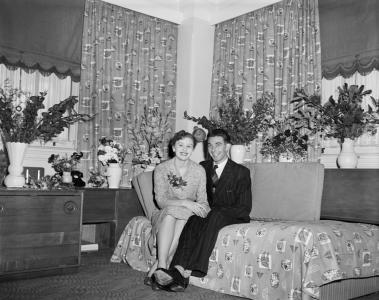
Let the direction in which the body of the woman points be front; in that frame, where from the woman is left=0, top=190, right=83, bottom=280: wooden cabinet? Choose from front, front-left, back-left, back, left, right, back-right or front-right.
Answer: right

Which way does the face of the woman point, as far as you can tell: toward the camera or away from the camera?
toward the camera

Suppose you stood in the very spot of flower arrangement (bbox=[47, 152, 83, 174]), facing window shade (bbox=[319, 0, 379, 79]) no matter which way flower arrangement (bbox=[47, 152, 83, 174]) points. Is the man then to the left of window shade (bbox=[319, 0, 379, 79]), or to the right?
right

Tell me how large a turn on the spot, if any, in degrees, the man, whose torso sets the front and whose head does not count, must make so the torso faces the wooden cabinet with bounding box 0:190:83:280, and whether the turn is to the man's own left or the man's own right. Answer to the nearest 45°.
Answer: approximately 45° to the man's own right

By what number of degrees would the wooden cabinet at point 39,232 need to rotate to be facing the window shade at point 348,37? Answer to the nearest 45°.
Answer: approximately 45° to its left

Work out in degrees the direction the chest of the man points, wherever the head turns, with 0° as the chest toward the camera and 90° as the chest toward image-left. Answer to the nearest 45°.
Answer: approximately 45°

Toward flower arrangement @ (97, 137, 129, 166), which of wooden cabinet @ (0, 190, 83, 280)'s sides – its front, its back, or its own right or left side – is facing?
left

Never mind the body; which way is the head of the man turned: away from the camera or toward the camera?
toward the camera

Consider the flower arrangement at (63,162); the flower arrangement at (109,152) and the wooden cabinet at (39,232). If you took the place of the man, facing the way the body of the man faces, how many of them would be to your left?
0

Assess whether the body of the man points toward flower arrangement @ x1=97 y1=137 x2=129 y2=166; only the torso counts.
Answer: no

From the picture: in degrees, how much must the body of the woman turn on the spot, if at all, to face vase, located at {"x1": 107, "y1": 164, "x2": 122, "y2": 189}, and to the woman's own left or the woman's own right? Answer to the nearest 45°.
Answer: approximately 135° to the woman's own right

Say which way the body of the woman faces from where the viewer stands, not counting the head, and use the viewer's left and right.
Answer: facing the viewer

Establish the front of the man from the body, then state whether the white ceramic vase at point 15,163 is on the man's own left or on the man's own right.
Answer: on the man's own right

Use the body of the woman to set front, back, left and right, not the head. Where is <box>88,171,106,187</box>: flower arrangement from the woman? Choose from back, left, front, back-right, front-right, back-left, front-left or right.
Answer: back-right

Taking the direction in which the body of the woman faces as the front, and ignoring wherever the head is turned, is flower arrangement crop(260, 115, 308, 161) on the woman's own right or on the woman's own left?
on the woman's own left

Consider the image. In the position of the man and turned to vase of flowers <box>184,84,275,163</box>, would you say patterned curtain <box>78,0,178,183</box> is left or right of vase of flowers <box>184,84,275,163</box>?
left

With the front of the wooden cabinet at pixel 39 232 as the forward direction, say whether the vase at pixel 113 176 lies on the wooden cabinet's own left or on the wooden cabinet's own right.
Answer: on the wooden cabinet's own left

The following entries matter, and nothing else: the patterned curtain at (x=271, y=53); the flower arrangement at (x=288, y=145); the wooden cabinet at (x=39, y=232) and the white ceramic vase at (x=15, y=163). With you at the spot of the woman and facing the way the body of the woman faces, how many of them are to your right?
2

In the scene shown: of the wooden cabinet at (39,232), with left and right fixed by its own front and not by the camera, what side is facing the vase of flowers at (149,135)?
left

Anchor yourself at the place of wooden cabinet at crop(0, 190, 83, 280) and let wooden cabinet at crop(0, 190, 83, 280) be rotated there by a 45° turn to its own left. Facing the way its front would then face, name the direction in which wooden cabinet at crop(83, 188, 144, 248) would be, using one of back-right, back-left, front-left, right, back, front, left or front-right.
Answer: front-left
